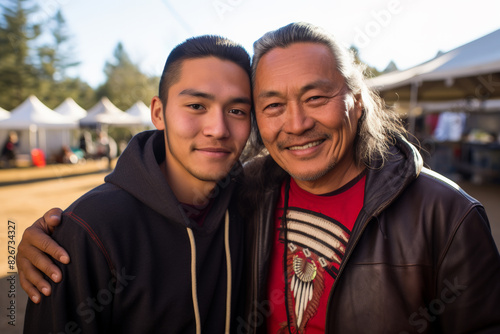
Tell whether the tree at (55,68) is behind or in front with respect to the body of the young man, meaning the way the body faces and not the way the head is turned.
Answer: behind

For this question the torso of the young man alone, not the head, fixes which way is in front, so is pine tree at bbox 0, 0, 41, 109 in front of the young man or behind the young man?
behind

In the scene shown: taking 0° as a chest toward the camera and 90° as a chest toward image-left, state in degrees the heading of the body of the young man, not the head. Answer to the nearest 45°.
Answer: approximately 315°

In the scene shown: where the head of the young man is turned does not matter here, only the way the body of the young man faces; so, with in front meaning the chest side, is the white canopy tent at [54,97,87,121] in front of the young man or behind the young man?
behind

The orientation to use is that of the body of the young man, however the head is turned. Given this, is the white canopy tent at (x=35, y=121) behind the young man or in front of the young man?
behind

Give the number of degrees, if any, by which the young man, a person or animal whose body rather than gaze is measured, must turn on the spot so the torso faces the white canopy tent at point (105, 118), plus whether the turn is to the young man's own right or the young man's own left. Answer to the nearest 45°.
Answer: approximately 135° to the young man's own left
